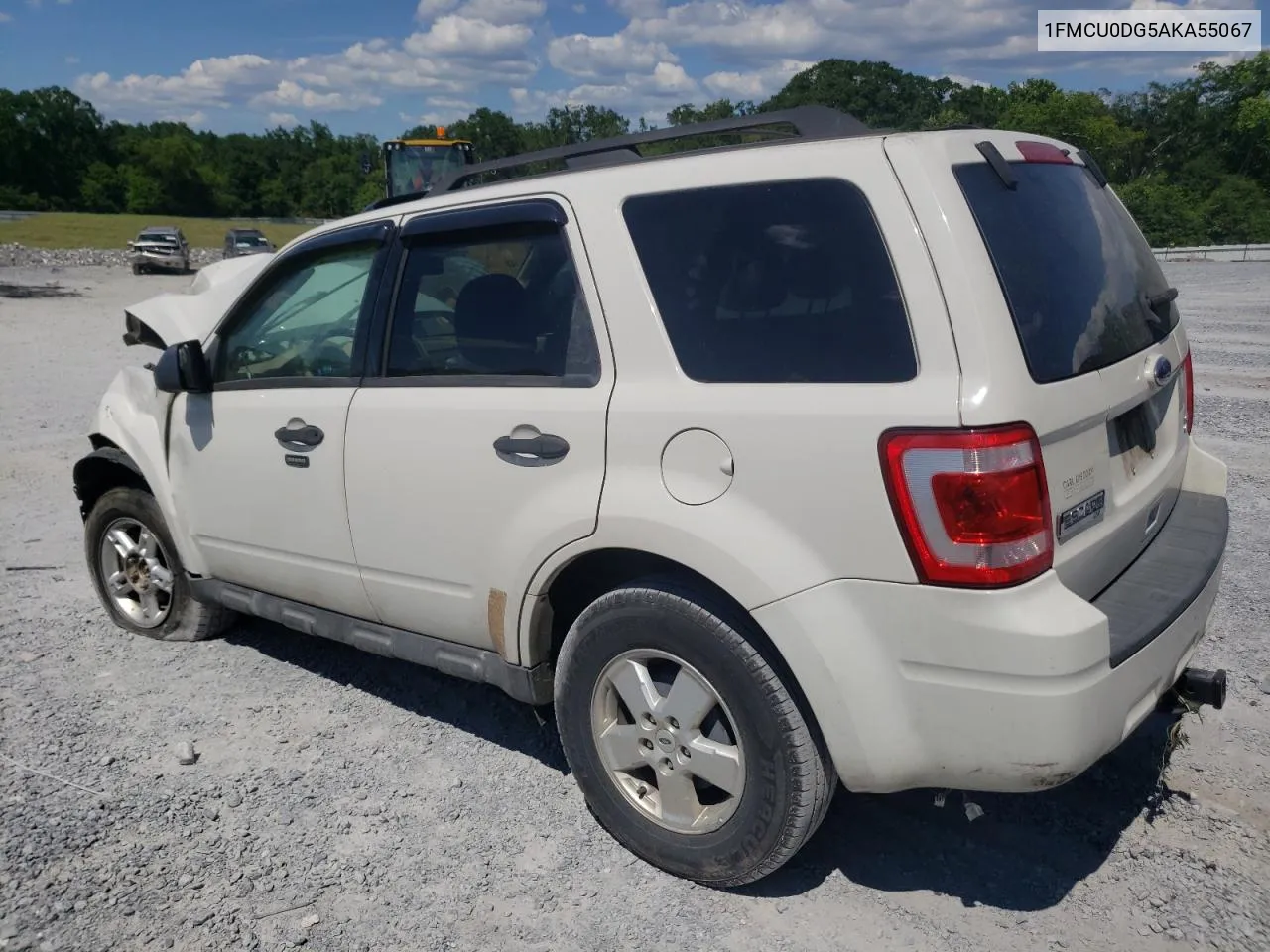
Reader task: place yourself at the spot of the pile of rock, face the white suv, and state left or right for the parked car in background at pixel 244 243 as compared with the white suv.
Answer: left

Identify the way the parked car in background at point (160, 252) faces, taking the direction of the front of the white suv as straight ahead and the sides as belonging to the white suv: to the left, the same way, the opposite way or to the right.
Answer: the opposite way

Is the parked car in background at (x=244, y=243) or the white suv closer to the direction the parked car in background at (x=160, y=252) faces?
the white suv

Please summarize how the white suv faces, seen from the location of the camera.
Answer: facing away from the viewer and to the left of the viewer

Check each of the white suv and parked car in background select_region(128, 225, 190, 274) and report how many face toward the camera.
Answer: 1

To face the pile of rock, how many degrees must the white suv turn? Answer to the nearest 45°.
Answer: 0° — it already faces it

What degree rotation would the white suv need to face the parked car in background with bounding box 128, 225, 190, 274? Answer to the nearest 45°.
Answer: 0° — it already faces it

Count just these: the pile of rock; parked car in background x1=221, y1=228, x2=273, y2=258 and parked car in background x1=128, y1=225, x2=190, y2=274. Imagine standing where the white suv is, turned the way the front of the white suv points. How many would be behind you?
0

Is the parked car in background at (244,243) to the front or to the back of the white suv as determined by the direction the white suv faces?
to the front

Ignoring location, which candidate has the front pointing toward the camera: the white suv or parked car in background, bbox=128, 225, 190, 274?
the parked car in background

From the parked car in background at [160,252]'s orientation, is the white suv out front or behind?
out front

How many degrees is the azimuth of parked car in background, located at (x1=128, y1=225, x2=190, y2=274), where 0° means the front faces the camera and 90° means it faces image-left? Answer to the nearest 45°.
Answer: approximately 0°

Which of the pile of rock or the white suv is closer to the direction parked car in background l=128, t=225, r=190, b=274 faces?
the white suv
